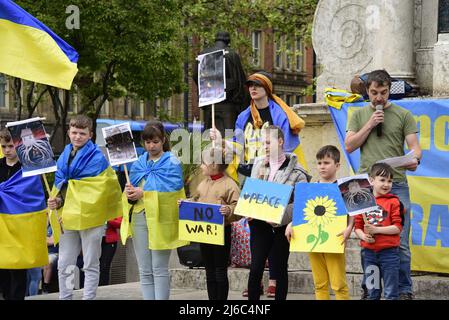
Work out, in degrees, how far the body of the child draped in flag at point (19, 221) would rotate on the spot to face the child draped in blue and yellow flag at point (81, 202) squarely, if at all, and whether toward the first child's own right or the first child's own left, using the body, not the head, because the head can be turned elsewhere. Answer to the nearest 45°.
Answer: approximately 45° to the first child's own left

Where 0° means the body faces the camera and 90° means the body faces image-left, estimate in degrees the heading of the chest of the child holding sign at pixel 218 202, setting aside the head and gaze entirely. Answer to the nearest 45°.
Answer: approximately 45°

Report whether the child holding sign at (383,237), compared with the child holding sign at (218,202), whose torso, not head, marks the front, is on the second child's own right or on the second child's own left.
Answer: on the second child's own left

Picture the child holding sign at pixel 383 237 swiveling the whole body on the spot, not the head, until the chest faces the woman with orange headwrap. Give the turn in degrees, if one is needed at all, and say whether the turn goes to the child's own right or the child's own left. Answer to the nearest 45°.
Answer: approximately 135° to the child's own right

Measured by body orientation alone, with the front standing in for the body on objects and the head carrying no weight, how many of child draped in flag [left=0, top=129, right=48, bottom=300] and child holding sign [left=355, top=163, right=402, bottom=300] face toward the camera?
2

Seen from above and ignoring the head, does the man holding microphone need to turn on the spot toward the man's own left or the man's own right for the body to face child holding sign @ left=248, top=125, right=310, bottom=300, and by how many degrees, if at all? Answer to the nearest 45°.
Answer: approximately 90° to the man's own right

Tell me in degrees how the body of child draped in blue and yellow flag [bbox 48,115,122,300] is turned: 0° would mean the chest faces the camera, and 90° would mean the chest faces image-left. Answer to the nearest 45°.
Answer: approximately 45°

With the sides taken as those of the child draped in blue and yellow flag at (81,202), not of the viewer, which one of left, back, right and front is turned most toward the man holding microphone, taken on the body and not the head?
left

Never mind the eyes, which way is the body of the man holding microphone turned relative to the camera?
toward the camera

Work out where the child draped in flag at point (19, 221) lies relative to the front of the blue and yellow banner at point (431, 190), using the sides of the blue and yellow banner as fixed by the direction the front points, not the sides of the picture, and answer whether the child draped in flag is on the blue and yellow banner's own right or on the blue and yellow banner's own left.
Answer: on the blue and yellow banner's own right

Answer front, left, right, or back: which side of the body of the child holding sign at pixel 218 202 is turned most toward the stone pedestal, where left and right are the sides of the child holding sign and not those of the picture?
back
